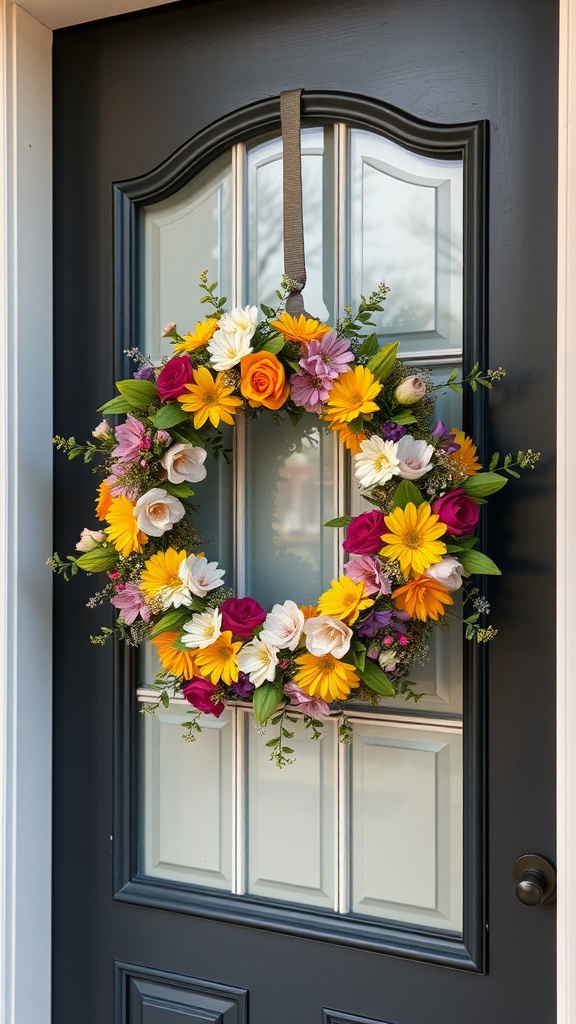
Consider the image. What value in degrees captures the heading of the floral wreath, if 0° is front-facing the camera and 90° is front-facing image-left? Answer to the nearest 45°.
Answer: approximately 0°
